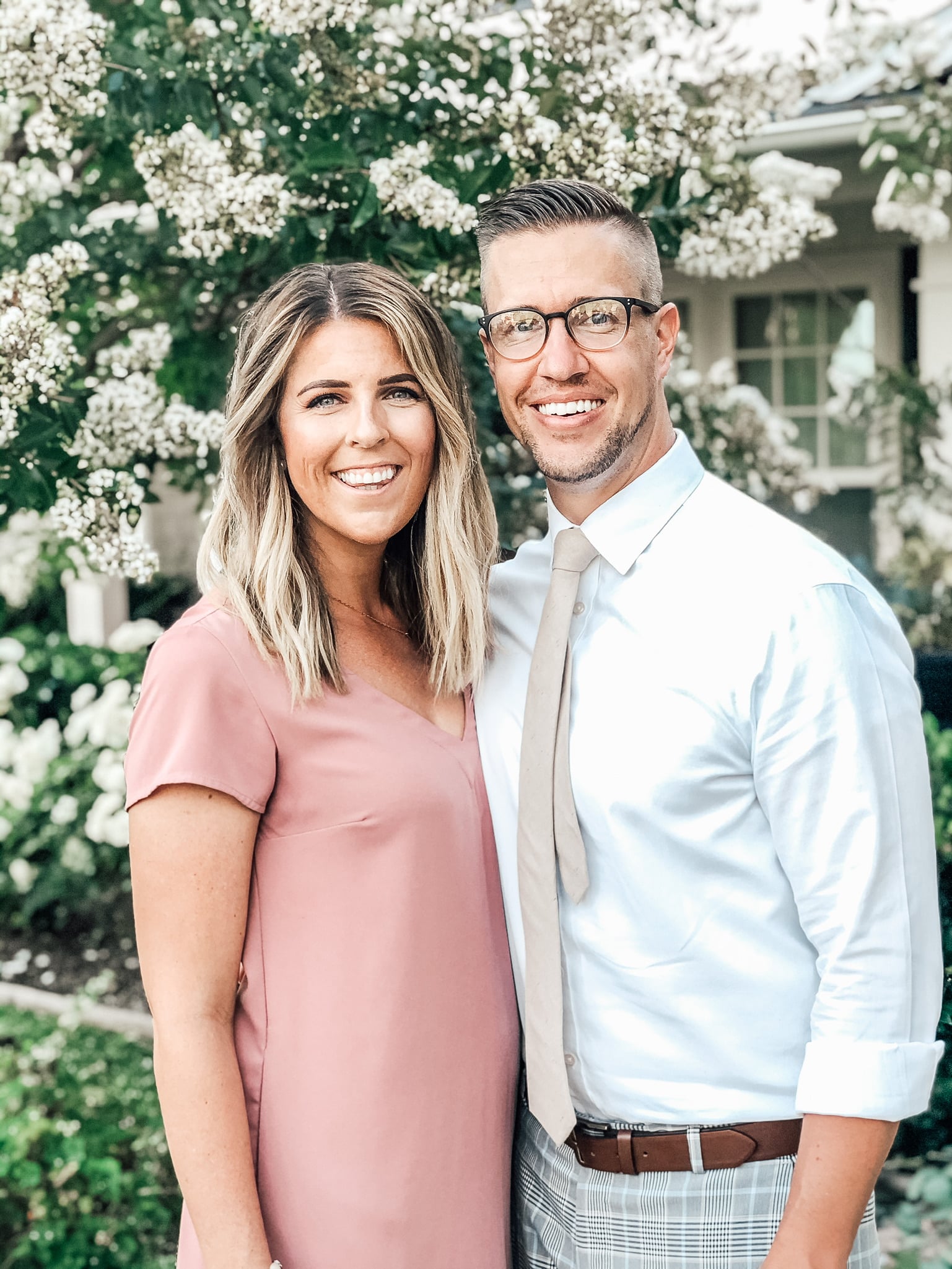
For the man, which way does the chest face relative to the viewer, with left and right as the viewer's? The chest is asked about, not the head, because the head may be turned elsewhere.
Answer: facing the viewer and to the left of the viewer

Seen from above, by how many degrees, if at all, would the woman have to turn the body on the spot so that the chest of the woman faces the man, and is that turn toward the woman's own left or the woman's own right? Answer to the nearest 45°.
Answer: approximately 45° to the woman's own left

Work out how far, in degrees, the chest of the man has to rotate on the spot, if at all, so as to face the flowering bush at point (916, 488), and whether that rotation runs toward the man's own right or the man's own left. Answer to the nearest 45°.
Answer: approximately 135° to the man's own right

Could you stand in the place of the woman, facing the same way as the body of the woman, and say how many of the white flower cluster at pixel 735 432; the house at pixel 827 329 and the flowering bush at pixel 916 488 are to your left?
3

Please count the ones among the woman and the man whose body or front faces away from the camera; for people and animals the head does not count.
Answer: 0

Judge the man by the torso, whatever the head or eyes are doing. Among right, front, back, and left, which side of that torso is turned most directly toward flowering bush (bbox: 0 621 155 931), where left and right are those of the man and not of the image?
right

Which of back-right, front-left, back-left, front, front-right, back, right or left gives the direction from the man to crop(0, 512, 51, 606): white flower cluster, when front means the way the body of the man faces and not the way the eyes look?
right

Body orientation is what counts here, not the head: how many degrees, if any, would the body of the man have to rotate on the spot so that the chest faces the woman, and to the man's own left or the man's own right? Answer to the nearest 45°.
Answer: approximately 45° to the man's own right

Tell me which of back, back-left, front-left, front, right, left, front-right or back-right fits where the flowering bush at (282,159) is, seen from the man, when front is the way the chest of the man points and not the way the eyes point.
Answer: right
